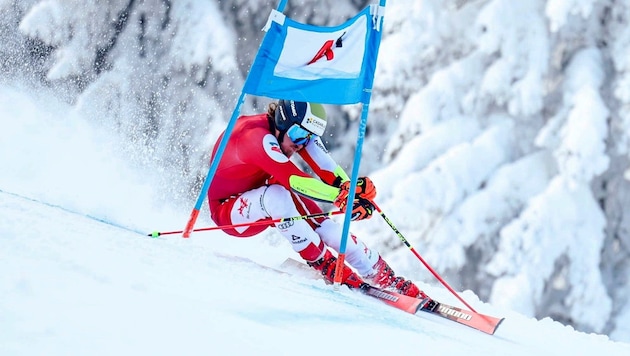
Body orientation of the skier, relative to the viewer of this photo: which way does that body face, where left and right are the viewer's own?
facing the viewer and to the right of the viewer

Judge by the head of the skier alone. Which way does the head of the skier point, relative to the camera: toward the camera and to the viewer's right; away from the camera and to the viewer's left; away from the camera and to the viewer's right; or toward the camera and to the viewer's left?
toward the camera and to the viewer's right
